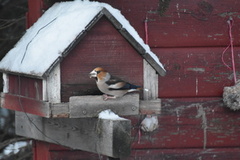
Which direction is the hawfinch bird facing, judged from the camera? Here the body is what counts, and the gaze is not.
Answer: to the viewer's left
